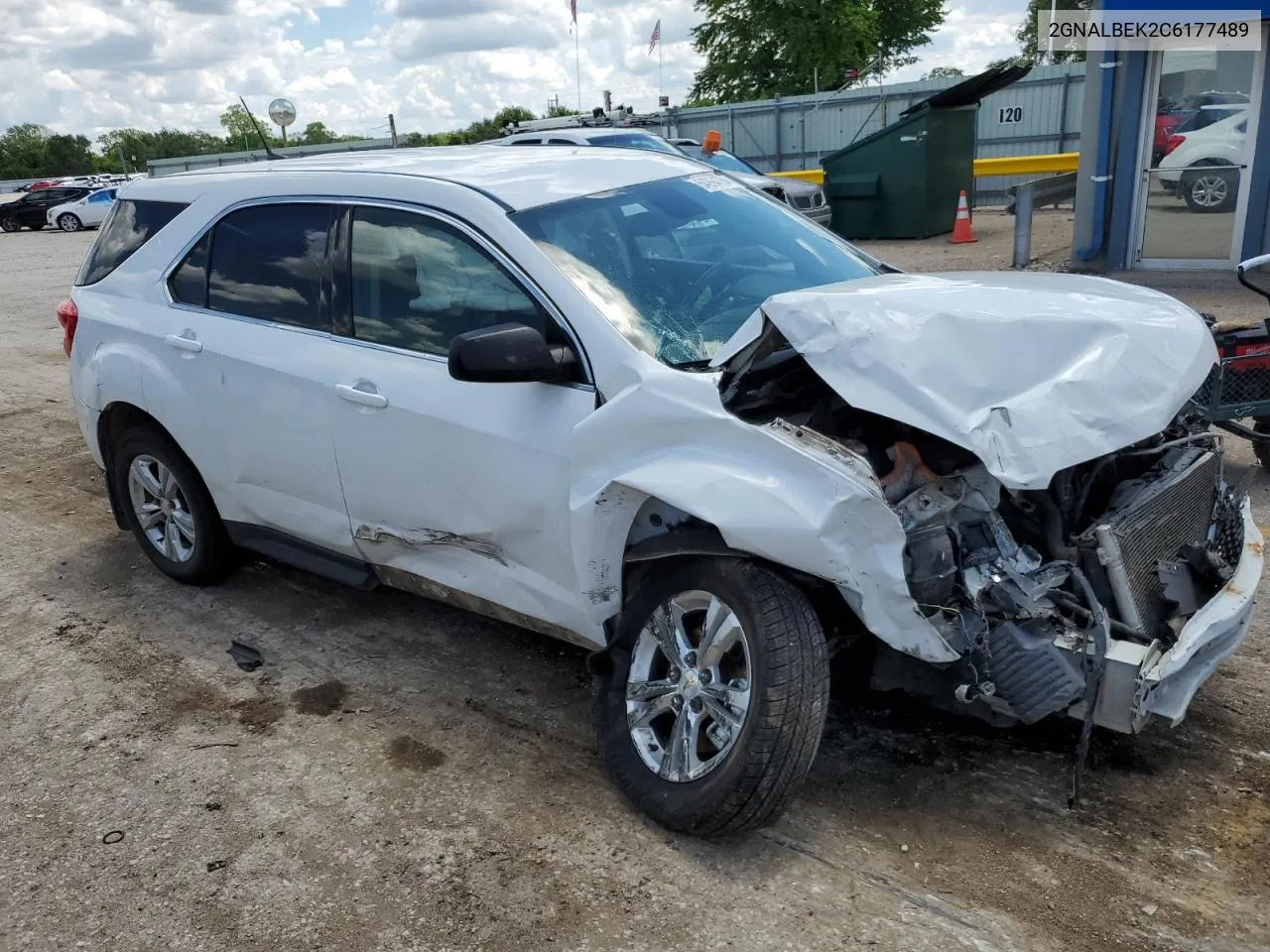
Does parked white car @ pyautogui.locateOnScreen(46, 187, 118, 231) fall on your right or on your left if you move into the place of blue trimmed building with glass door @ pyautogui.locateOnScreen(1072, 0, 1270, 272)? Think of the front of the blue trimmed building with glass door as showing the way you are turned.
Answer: on your right

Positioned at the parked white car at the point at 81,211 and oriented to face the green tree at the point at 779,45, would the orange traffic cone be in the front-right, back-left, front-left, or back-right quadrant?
front-right

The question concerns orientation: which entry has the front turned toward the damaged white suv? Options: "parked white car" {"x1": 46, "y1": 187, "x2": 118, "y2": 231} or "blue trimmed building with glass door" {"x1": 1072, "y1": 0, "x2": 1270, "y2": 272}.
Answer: the blue trimmed building with glass door

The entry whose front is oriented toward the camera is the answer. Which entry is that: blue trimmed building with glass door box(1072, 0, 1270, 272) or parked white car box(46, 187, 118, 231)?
the blue trimmed building with glass door

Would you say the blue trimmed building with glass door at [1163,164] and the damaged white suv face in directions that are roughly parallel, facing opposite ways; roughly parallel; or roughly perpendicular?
roughly perpendicular

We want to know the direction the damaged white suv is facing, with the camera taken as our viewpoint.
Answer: facing the viewer and to the right of the viewer

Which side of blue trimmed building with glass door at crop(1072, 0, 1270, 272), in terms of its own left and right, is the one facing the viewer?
front

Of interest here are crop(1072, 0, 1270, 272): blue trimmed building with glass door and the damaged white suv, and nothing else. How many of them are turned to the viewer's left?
0

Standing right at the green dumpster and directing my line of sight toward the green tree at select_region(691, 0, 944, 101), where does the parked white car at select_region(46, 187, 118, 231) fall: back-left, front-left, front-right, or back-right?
front-left

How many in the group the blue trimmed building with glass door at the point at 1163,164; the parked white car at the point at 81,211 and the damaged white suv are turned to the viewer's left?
1

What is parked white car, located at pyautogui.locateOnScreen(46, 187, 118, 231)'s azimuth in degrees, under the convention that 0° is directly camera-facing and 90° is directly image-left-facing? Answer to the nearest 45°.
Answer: approximately 90°
